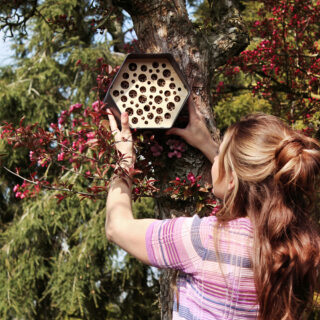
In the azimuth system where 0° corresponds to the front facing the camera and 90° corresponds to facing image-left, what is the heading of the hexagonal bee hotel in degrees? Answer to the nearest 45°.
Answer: approximately 0°

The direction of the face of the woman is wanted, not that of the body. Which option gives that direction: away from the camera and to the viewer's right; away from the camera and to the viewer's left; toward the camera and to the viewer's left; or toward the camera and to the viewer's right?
away from the camera and to the viewer's left

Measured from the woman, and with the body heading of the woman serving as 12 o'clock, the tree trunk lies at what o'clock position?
The tree trunk is roughly at 1 o'clock from the woman.

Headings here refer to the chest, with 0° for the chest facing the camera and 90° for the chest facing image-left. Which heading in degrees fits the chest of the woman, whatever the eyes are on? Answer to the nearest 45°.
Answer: approximately 135°
